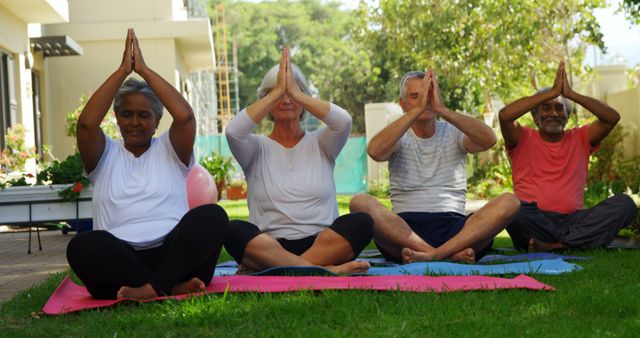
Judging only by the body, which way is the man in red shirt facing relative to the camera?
toward the camera

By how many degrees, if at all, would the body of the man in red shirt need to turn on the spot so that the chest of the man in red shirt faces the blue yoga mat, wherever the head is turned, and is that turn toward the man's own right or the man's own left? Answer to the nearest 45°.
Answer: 0° — they already face it

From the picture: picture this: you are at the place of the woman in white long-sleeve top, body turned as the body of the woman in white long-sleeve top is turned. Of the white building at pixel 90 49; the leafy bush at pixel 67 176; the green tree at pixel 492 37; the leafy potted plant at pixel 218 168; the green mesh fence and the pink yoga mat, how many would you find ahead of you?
1

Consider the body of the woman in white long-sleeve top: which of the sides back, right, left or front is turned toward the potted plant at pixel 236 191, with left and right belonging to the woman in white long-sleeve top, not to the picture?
back

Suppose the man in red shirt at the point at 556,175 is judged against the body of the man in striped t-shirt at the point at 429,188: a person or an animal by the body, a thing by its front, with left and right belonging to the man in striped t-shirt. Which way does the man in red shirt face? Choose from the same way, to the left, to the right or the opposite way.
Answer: the same way

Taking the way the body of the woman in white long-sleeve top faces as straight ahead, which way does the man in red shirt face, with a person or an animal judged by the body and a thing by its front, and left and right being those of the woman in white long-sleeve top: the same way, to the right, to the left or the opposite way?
the same way

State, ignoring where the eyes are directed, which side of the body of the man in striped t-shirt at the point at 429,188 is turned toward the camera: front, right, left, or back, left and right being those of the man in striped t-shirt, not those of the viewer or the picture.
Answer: front

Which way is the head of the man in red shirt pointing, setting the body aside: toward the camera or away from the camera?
toward the camera

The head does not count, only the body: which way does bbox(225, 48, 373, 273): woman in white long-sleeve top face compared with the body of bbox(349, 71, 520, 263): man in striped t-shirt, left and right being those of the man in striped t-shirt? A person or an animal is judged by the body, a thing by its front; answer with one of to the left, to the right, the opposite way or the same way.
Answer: the same way
